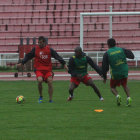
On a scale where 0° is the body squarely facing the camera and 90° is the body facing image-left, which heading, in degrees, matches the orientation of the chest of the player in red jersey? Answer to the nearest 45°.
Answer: approximately 0°

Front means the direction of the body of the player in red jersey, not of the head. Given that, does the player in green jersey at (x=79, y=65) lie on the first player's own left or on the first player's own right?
on the first player's own left
